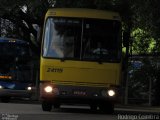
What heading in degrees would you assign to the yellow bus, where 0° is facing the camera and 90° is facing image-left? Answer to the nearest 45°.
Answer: approximately 0°

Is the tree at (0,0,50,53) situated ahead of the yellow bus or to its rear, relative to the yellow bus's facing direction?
to the rear
